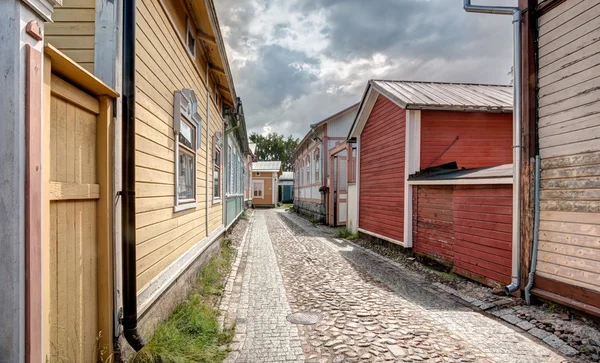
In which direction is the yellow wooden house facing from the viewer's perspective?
to the viewer's right

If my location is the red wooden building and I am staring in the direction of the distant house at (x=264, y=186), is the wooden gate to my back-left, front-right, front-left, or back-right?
back-left

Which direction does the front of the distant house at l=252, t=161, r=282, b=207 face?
toward the camera

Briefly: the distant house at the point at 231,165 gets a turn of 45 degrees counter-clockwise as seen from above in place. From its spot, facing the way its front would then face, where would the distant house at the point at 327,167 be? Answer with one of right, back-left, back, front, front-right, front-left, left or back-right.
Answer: front

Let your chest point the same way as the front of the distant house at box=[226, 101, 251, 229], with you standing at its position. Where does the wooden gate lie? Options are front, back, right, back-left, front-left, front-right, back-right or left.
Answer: right

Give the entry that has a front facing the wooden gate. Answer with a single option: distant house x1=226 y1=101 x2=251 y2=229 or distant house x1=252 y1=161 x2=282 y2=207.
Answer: distant house x1=252 y1=161 x2=282 y2=207

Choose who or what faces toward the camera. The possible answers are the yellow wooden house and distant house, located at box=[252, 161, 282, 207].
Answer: the distant house

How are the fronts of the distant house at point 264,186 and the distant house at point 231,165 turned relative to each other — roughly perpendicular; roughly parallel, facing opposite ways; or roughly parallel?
roughly perpendicular

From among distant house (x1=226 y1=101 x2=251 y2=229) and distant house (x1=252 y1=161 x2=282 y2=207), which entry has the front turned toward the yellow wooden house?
distant house (x1=252 y1=161 x2=282 y2=207)

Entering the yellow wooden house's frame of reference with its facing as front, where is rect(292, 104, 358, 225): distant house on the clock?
The distant house is roughly at 10 o'clock from the yellow wooden house.

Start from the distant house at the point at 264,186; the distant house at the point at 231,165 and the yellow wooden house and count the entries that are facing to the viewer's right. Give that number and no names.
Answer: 2

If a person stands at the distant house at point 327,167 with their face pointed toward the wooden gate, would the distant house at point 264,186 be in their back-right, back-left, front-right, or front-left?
back-right

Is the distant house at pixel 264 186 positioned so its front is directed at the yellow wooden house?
yes

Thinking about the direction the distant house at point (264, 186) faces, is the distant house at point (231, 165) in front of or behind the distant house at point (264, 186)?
in front

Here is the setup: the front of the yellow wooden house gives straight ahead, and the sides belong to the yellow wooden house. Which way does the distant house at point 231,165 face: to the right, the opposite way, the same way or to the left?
the same way

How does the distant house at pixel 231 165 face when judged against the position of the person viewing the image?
facing to the right of the viewer

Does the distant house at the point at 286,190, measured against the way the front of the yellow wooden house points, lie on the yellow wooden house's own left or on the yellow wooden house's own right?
on the yellow wooden house's own left
